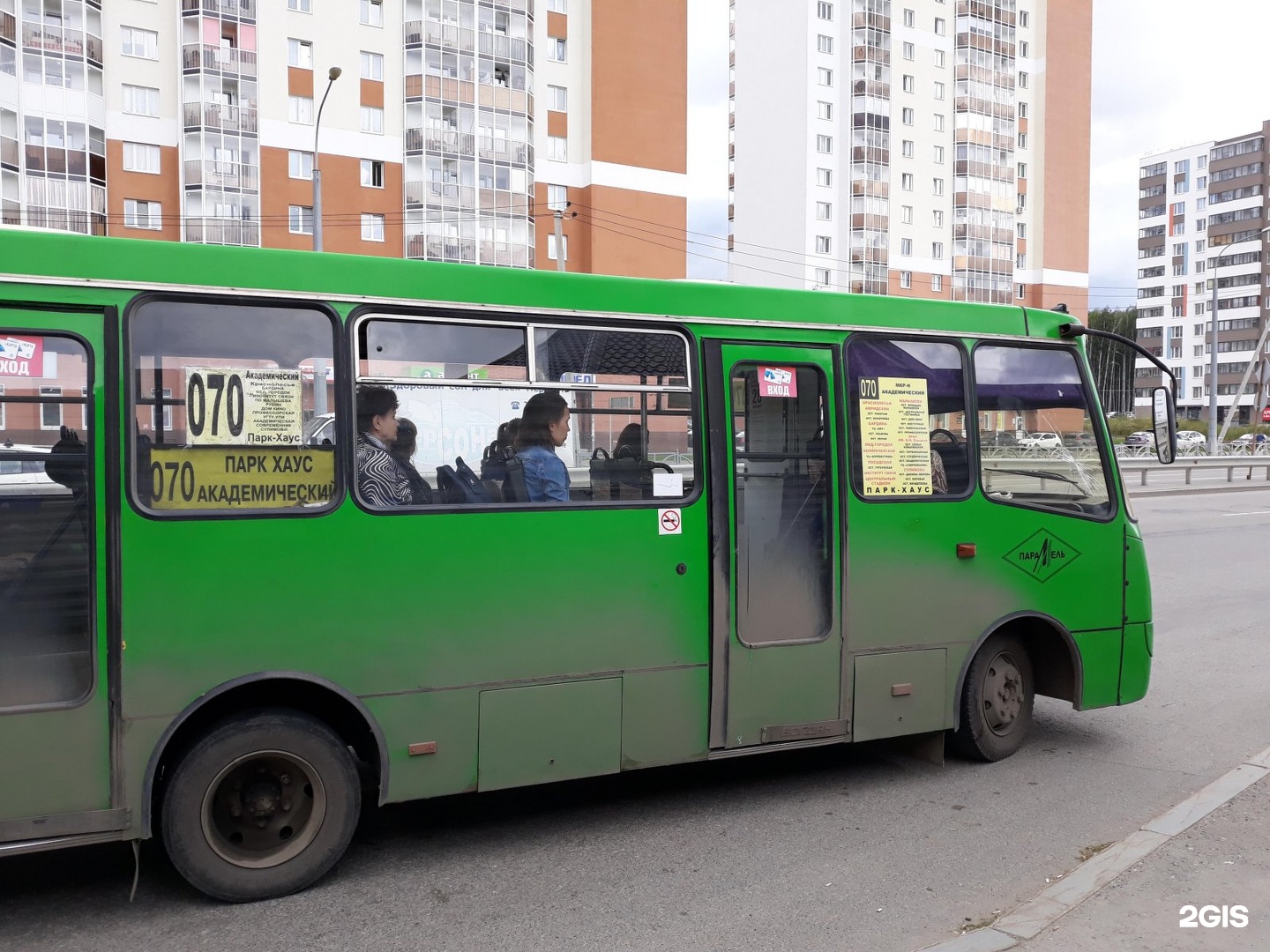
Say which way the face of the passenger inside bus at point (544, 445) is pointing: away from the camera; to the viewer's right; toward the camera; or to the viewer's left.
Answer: to the viewer's right

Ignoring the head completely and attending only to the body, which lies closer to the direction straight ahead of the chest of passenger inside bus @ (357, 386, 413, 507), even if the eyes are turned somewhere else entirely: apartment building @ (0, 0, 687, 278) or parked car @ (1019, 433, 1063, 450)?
the parked car

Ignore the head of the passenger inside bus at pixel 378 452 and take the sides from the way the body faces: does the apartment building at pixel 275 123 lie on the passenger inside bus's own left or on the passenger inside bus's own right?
on the passenger inside bus's own left

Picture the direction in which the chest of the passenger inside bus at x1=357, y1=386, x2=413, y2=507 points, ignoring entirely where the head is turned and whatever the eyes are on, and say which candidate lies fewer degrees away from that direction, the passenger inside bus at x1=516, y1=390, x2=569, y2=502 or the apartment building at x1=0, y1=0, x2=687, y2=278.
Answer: the passenger inside bus

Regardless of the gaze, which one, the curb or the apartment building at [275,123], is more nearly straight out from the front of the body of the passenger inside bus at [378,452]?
the curb

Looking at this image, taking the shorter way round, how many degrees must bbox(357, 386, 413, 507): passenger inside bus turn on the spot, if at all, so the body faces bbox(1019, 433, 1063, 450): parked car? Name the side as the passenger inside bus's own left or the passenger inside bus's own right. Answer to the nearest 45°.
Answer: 0° — they already face it

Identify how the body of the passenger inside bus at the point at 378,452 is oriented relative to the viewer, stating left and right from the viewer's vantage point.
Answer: facing to the right of the viewer
